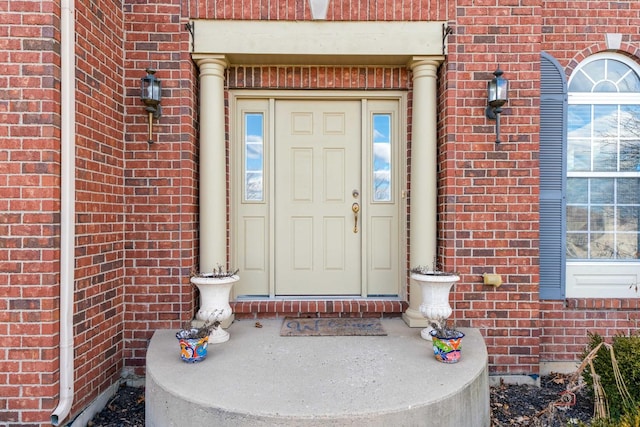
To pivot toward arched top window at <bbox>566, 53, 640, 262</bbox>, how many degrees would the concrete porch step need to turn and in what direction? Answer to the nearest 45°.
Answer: approximately 135° to its left

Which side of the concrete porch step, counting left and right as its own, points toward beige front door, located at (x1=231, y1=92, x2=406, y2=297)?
back

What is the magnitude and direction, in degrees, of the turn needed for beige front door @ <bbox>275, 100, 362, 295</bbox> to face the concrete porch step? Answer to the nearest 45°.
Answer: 0° — it already faces it

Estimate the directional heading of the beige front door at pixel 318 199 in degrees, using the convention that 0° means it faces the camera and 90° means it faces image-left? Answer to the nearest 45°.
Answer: approximately 0°

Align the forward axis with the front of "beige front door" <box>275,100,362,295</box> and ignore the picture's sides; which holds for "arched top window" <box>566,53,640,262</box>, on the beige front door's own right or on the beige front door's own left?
on the beige front door's own left

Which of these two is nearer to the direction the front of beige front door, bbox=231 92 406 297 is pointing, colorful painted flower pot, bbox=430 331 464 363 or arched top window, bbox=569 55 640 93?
the colorful painted flower pot

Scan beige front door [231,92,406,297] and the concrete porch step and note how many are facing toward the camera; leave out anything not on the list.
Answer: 2
